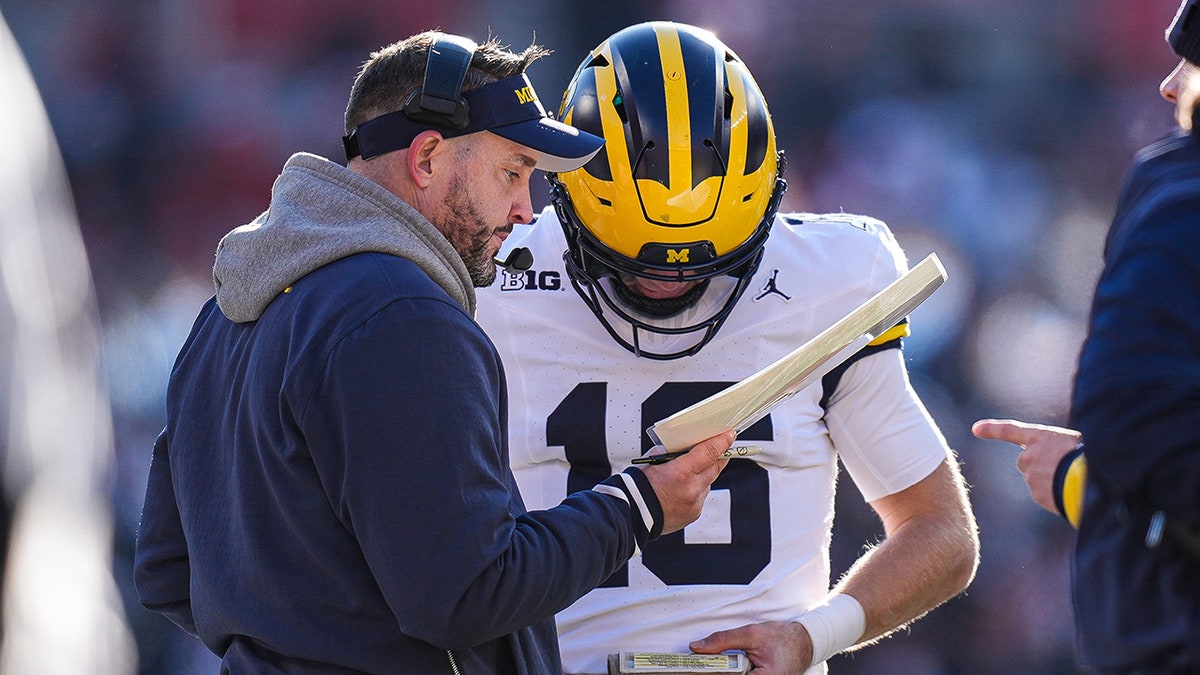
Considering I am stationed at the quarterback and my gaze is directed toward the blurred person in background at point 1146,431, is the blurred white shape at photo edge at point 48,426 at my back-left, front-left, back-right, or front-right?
back-right

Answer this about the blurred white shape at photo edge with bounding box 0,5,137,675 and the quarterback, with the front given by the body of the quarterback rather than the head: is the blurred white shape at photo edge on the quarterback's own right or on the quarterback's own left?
on the quarterback's own right

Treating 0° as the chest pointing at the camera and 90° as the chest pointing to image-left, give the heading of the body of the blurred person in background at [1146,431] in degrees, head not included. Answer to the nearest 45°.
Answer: approximately 90°

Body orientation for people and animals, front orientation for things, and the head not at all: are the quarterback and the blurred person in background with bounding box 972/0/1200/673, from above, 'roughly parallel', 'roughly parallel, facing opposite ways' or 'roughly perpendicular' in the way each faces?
roughly perpendicular

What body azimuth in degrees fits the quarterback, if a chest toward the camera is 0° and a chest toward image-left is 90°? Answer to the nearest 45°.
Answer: approximately 0°

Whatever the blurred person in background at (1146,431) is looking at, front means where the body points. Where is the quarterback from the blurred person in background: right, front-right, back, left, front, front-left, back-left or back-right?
front-right

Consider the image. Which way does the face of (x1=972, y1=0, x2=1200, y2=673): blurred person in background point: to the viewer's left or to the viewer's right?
to the viewer's left

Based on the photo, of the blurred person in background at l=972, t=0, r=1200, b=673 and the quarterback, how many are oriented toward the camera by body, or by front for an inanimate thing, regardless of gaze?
1
